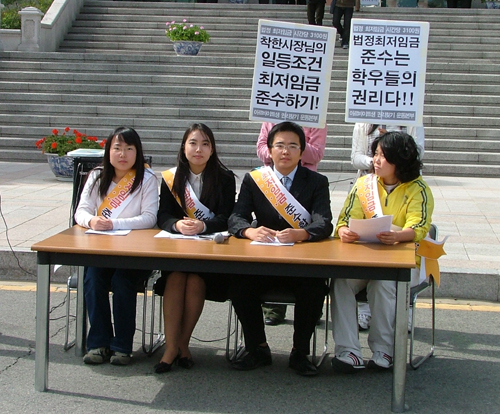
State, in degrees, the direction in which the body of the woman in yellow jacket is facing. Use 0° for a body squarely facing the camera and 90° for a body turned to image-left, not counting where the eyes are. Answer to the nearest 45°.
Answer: approximately 45°

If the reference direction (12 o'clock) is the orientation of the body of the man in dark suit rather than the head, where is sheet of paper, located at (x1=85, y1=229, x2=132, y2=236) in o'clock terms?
The sheet of paper is roughly at 3 o'clock from the man in dark suit.

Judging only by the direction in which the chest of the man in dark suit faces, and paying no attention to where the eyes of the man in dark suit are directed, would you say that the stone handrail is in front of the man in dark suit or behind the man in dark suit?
behind

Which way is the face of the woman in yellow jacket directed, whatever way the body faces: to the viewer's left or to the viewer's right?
to the viewer's left

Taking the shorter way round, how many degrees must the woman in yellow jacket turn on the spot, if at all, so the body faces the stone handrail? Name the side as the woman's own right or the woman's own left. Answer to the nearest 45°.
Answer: approximately 90° to the woman's own right

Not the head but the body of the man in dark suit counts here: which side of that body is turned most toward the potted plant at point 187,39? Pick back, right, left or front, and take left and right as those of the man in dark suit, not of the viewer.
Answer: back

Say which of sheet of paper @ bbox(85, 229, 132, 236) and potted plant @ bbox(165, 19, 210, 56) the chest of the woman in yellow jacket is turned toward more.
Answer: the sheet of paper

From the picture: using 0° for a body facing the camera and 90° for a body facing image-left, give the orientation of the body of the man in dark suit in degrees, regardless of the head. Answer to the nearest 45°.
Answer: approximately 0°
